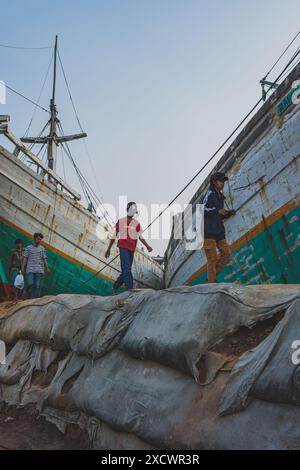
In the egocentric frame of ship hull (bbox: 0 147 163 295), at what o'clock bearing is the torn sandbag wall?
The torn sandbag wall is roughly at 10 o'clock from the ship hull.

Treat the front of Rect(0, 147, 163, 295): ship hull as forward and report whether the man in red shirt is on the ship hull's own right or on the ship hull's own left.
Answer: on the ship hull's own left

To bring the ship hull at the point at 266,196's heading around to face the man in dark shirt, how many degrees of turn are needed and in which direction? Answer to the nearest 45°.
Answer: approximately 90° to its right

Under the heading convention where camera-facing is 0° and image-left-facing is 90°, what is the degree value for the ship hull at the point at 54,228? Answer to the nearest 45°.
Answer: approximately 45°
